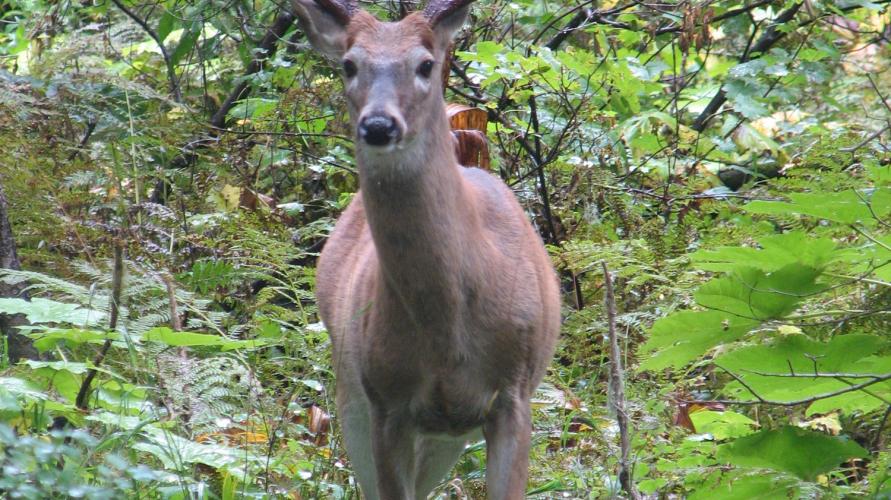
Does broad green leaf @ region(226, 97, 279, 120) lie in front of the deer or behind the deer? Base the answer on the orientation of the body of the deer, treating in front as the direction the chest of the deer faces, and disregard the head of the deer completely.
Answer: behind

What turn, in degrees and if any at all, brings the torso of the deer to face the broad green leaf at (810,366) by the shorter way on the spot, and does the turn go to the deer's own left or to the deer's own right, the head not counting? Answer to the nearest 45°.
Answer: approximately 90° to the deer's own left

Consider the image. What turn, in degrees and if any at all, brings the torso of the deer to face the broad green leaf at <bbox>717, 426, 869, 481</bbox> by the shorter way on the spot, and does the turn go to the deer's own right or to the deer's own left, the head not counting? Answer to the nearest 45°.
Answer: approximately 90° to the deer's own left

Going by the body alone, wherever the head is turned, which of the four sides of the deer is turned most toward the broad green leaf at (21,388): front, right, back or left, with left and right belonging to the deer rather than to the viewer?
right

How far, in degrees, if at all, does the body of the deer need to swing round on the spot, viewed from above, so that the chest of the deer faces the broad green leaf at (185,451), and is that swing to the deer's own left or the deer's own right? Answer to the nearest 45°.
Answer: approximately 90° to the deer's own right

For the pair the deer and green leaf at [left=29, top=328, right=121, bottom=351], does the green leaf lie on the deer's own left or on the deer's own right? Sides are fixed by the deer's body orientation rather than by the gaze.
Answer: on the deer's own right

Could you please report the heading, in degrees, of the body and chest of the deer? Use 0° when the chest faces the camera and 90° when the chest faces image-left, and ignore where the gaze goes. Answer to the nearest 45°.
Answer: approximately 0°

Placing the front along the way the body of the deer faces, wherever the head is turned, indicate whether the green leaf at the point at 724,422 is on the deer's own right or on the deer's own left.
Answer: on the deer's own left

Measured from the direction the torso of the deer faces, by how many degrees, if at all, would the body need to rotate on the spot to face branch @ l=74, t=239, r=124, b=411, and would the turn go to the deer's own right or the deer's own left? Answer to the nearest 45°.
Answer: approximately 90° to the deer's own right

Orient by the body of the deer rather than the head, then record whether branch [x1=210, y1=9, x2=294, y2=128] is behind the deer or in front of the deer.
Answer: behind

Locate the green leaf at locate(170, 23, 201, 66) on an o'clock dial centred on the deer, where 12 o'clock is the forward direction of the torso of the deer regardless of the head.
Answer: The green leaf is roughly at 5 o'clock from the deer.
